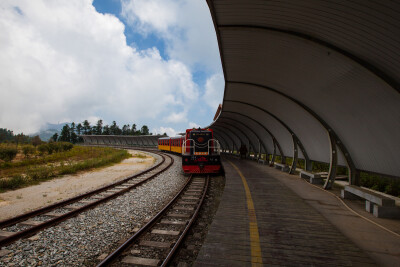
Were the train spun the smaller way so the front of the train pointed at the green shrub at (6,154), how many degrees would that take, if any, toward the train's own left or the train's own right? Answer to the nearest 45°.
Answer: approximately 135° to the train's own right

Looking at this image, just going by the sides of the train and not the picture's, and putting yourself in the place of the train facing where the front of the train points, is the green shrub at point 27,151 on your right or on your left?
on your right

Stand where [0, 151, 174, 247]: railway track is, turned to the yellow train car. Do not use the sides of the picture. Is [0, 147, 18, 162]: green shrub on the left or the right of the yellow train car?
left

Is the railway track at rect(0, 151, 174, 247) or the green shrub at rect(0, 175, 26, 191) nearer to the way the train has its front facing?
the railway track

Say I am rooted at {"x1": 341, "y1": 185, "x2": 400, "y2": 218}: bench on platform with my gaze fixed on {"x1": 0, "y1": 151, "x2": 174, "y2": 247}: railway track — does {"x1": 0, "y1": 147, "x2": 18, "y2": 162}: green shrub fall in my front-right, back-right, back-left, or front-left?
front-right

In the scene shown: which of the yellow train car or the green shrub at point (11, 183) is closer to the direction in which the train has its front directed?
the green shrub

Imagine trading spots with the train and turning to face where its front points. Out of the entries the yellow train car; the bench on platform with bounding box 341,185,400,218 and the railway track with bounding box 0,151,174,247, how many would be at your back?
1

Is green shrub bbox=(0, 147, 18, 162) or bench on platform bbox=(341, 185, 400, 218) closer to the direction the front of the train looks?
the bench on platform

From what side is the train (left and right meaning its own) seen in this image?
front

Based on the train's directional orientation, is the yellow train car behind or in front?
behind

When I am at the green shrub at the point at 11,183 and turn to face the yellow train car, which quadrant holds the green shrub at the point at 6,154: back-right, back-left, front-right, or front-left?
front-left

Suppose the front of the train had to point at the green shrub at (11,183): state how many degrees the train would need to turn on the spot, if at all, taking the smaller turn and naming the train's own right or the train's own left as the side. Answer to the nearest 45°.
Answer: approximately 90° to the train's own right

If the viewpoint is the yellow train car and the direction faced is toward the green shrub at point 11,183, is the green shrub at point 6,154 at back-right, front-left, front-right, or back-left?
front-right

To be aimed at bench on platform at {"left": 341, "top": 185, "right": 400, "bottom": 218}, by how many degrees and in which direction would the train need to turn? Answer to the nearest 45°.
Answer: approximately 45° to its left
